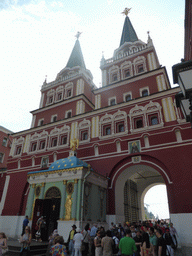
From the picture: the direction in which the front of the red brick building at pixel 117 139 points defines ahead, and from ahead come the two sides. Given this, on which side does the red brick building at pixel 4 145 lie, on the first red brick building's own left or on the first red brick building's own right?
on the first red brick building's own right

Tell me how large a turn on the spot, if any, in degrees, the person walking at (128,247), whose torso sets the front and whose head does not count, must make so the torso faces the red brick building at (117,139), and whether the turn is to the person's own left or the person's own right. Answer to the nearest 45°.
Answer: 0° — they already face it

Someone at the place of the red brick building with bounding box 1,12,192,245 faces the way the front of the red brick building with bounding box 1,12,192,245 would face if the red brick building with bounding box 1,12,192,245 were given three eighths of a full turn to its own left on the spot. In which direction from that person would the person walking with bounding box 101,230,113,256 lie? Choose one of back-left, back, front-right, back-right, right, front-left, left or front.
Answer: right

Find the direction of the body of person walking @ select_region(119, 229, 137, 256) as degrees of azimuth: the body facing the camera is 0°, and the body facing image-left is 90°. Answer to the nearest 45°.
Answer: approximately 180°

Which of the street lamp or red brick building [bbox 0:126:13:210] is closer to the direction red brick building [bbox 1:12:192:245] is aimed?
the street lamp

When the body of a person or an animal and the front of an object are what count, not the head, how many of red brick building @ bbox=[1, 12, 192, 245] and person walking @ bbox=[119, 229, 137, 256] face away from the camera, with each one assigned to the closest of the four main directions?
1

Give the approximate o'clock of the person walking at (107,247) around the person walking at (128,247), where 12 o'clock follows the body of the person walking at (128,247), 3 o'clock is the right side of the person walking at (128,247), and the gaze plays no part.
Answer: the person walking at (107,247) is roughly at 10 o'clock from the person walking at (128,247).

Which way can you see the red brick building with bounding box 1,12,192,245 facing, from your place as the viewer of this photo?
facing the viewer and to the left of the viewer

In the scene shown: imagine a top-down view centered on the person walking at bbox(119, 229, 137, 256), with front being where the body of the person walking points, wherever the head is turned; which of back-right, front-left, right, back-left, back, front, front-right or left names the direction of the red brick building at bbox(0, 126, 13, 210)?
front-left

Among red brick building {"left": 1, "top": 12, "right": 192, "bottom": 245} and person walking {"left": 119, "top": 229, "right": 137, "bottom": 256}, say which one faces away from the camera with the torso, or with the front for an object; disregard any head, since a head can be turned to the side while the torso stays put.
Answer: the person walking
